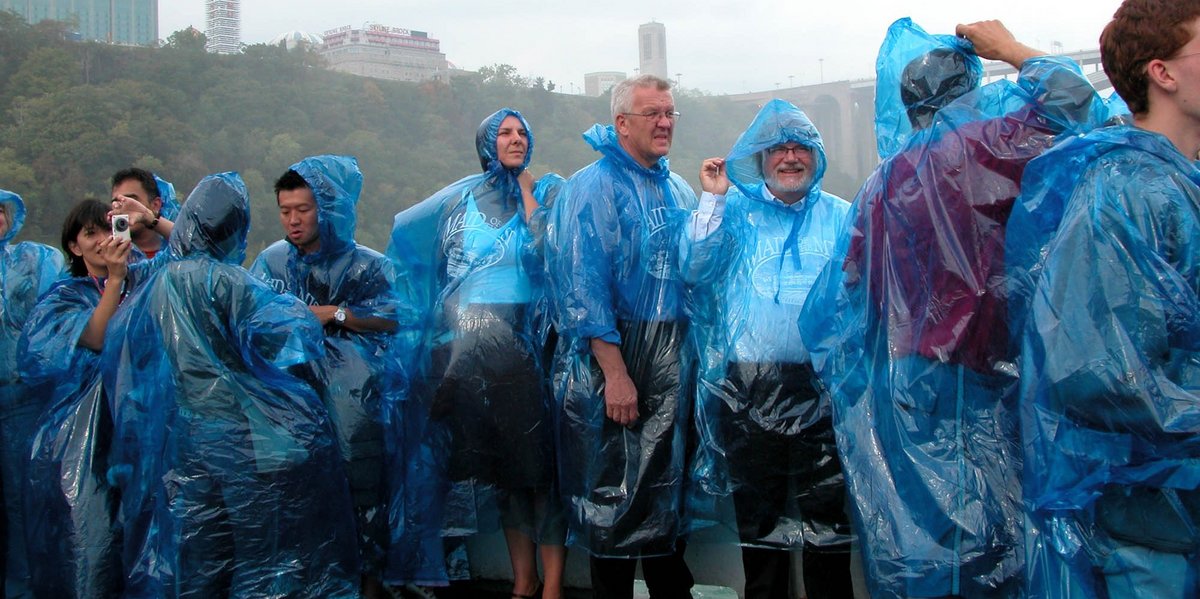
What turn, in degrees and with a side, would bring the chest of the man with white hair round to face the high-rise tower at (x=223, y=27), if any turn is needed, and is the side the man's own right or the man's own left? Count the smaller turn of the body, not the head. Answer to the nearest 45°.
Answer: approximately 180°

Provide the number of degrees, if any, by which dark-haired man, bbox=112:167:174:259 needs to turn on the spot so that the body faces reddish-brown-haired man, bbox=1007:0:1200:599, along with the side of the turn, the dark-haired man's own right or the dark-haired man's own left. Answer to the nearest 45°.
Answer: approximately 90° to the dark-haired man's own left

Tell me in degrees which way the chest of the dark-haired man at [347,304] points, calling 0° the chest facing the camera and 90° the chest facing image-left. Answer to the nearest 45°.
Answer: approximately 45°

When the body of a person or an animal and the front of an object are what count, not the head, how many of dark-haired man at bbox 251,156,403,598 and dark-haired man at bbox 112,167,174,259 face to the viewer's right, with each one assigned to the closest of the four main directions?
0

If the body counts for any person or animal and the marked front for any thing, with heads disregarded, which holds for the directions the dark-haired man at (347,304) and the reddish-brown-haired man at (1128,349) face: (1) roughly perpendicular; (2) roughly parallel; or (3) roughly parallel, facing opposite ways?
roughly perpendicular

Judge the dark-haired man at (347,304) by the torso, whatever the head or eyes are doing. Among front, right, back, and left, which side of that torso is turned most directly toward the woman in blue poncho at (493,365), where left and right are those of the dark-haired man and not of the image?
left

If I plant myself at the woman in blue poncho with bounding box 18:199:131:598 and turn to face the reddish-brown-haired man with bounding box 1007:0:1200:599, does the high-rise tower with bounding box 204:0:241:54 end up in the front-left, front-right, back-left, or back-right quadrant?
back-left

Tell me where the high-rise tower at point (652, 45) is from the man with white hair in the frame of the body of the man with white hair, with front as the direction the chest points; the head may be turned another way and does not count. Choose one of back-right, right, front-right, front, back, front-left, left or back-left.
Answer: back-left
